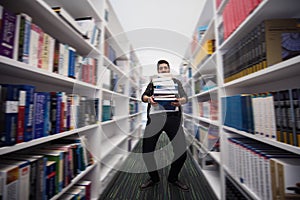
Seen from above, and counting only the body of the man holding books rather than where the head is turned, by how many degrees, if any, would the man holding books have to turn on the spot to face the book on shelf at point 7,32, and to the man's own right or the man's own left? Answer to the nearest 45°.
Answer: approximately 45° to the man's own right

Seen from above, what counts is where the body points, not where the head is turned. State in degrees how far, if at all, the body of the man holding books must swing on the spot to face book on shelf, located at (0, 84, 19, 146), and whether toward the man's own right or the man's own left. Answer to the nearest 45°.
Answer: approximately 45° to the man's own right

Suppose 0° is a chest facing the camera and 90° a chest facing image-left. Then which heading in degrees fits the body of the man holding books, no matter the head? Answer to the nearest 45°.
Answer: approximately 0°

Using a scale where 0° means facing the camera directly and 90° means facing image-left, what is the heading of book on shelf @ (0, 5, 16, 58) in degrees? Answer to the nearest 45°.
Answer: approximately 315°

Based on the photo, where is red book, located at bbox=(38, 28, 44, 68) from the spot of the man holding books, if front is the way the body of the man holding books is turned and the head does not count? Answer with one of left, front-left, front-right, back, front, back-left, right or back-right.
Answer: front-right

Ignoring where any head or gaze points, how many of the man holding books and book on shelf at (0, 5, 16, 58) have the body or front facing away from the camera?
0

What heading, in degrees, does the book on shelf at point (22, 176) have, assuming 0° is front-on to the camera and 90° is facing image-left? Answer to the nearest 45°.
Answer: approximately 315°

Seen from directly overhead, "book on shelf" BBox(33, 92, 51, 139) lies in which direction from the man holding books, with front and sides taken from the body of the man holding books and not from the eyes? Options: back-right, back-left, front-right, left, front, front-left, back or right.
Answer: front-right
